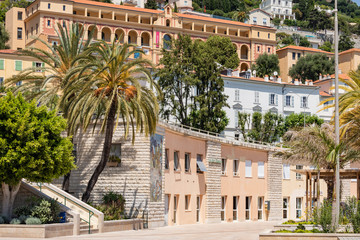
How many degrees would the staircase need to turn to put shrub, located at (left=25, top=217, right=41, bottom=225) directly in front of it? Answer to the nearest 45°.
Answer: approximately 90° to its right
